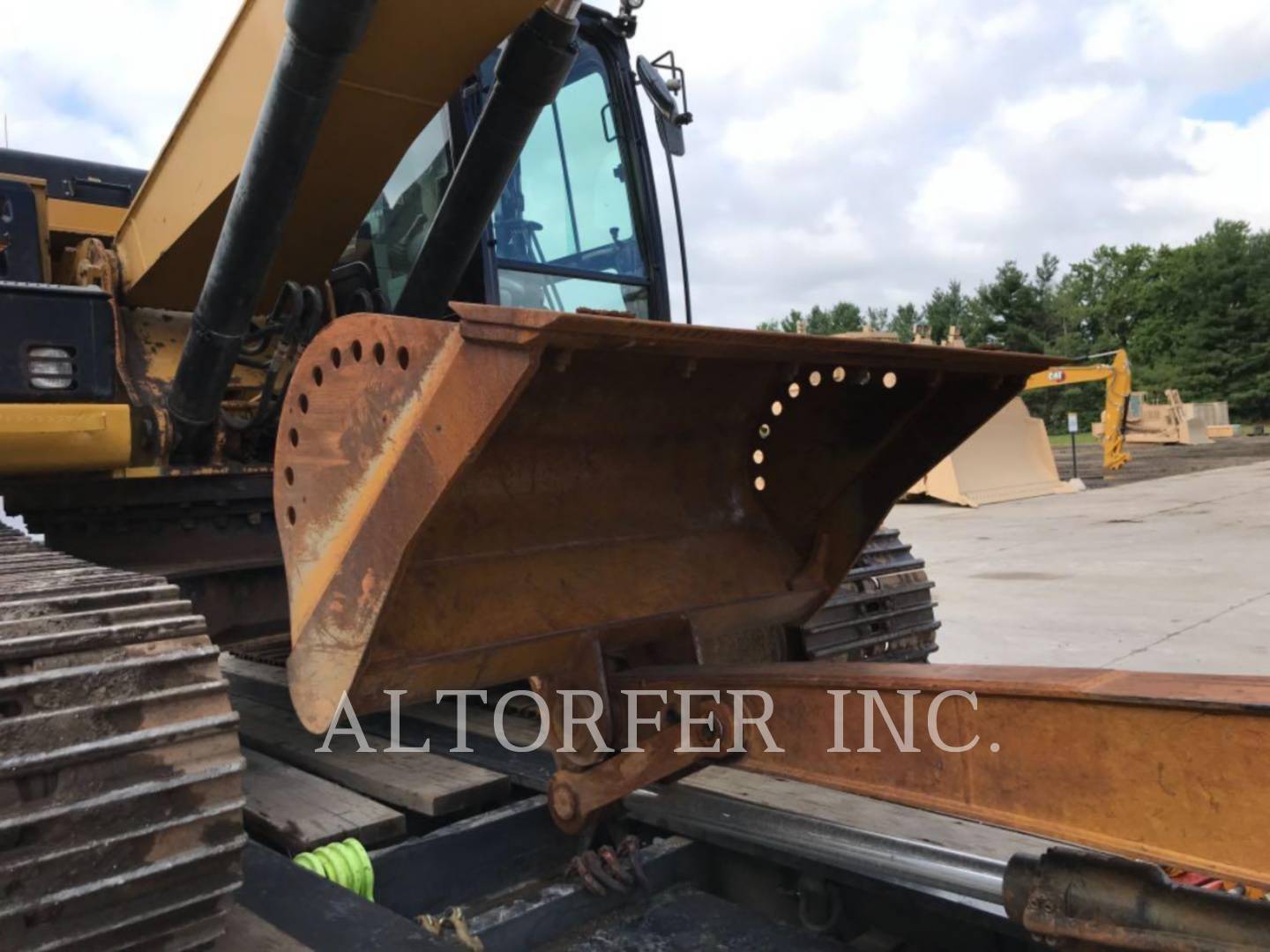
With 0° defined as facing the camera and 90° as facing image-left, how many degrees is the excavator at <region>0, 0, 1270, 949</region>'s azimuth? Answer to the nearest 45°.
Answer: approximately 315°

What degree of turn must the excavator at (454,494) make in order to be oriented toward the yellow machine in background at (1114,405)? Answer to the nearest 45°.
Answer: approximately 90° to its left
